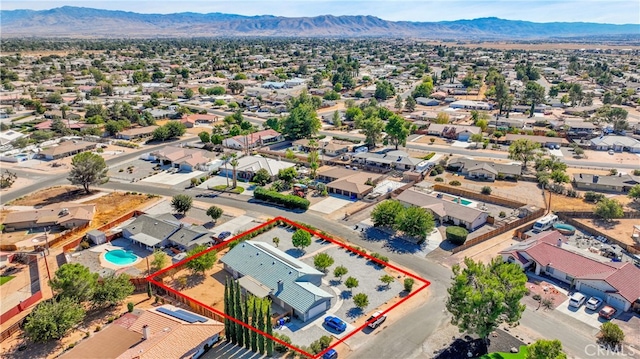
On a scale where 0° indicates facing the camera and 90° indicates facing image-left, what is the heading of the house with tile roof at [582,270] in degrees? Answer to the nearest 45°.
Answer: approximately 45°
